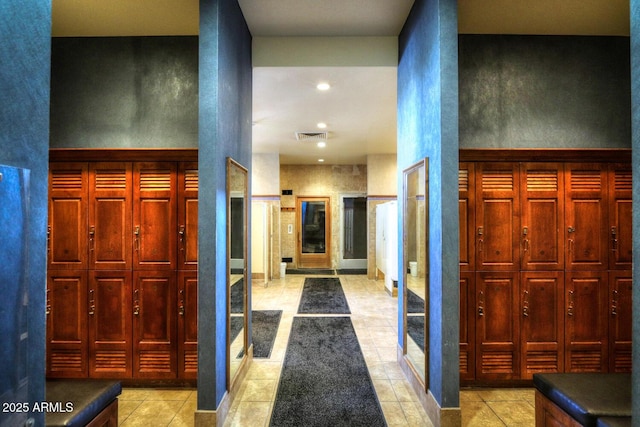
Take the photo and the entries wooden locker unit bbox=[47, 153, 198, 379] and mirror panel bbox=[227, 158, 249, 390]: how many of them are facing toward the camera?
1

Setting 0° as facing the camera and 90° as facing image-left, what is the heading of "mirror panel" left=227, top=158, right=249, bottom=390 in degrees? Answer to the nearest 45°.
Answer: approximately 270°

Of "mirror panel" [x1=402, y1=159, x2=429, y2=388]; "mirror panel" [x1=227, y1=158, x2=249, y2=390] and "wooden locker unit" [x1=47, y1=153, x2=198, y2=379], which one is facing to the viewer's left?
"mirror panel" [x1=402, y1=159, x2=429, y2=388]

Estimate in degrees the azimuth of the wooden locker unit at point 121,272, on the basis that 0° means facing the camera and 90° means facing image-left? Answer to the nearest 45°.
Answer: approximately 0°

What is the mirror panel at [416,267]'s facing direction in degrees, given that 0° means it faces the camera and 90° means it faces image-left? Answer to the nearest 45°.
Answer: approximately 90°

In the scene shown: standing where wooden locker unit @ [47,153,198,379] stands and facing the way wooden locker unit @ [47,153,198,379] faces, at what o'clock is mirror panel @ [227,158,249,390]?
The mirror panel is roughly at 10 o'clock from the wooden locker unit.

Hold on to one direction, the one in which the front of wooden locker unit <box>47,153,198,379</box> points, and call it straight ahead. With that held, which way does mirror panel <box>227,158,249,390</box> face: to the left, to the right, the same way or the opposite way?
to the left

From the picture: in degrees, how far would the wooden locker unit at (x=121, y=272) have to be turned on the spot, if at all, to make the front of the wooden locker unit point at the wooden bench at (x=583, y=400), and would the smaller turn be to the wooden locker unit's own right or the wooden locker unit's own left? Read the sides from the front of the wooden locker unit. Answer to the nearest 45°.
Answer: approximately 45° to the wooden locker unit's own left

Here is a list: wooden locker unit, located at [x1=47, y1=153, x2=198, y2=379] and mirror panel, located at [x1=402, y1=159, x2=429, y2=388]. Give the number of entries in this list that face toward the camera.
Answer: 1

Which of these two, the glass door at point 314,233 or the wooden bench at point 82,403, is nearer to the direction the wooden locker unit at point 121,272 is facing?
the wooden bench

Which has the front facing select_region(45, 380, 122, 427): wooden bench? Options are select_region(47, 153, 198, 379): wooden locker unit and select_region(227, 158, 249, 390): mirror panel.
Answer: the wooden locker unit

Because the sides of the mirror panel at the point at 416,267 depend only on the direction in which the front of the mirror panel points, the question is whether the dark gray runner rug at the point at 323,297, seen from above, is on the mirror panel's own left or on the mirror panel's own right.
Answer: on the mirror panel's own right

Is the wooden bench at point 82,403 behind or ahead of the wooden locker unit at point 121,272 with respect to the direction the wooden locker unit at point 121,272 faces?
ahead
